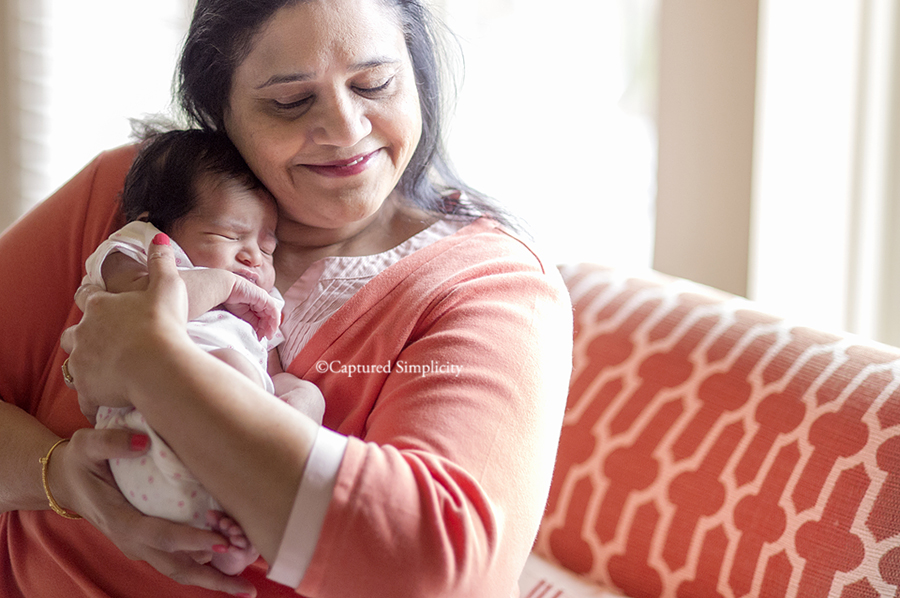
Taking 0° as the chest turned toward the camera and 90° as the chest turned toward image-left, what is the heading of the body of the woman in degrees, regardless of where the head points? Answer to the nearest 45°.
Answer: approximately 0°
